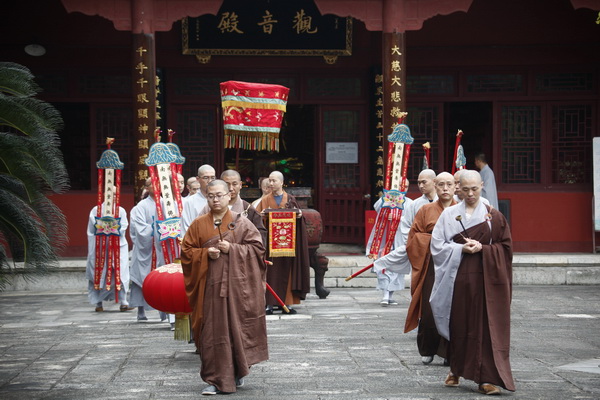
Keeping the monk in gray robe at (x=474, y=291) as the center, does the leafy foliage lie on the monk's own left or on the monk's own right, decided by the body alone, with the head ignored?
on the monk's own right

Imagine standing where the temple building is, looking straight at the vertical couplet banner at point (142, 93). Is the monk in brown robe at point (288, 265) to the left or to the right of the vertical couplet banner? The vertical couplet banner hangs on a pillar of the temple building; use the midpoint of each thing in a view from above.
left

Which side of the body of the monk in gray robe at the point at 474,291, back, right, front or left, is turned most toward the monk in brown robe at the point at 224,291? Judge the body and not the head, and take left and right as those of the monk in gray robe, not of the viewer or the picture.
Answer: right

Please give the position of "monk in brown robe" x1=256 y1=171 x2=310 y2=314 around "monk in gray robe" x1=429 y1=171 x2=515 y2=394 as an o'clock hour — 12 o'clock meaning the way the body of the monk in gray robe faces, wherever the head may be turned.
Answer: The monk in brown robe is roughly at 5 o'clock from the monk in gray robe.

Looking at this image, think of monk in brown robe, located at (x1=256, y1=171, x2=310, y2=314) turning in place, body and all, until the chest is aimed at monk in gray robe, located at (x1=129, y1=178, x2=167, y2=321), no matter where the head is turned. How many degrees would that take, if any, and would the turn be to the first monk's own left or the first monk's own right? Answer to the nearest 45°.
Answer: approximately 90° to the first monk's own right

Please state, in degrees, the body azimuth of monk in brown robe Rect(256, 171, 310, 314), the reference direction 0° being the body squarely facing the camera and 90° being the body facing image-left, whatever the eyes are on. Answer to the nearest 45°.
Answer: approximately 0°

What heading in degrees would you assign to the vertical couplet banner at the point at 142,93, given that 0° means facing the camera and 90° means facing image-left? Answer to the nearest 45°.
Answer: approximately 0°

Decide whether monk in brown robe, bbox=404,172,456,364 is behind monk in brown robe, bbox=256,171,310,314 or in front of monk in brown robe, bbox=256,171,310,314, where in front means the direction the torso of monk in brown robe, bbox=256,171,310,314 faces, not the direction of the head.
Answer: in front

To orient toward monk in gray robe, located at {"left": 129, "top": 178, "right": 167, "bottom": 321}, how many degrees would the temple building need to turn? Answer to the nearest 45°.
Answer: approximately 45° to its right
